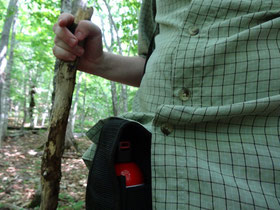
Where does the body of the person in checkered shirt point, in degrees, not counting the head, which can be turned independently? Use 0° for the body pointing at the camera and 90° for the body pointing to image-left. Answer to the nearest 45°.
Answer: approximately 45°
